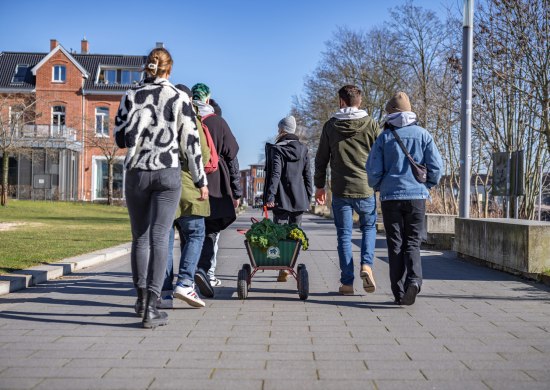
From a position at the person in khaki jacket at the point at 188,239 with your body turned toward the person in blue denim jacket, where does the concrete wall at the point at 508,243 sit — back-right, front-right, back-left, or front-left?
front-left

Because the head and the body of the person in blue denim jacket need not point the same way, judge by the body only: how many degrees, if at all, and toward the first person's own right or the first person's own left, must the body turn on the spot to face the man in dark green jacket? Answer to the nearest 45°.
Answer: approximately 45° to the first person's own left

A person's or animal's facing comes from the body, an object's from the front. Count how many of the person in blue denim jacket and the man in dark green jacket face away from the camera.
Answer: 2

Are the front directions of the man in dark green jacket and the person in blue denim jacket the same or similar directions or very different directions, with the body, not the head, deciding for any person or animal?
same or similar directions

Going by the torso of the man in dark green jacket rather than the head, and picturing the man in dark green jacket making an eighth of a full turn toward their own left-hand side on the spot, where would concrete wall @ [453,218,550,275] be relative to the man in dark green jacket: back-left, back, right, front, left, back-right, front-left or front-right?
right

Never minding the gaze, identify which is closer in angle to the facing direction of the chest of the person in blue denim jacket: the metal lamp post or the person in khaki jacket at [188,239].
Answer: the metal lamp post

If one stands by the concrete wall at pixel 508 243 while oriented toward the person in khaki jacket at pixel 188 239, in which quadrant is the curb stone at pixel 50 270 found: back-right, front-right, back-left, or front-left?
front-right

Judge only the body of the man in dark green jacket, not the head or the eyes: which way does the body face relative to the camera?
away from the camera

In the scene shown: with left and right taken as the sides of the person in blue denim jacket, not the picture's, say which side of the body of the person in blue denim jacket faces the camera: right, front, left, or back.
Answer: back

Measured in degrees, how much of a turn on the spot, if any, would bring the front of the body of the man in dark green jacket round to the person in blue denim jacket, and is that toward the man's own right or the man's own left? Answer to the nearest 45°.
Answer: approximately 135° to the man's own right

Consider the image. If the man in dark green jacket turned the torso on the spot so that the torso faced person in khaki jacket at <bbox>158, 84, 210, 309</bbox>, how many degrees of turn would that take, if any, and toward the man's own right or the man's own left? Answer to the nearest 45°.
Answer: approximately 135° to the man's own left
